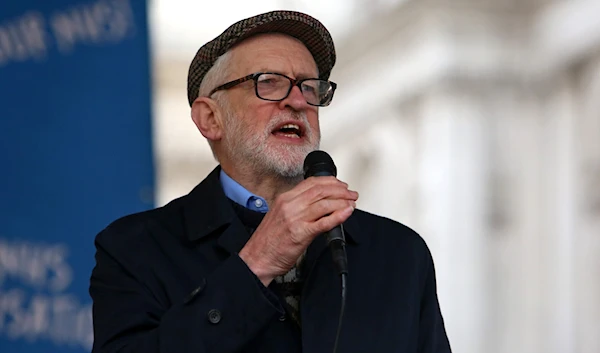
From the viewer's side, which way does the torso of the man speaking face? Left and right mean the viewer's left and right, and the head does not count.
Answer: facing the viewer and to the right of the viewer

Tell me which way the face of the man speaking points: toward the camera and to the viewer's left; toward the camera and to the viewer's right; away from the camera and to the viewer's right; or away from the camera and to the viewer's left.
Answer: toward the camera and to the viewer's right
